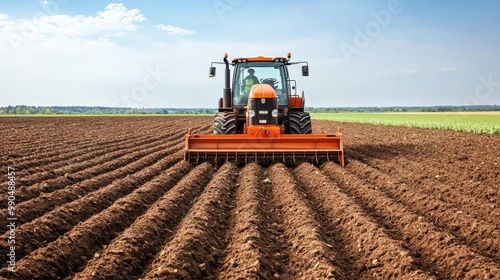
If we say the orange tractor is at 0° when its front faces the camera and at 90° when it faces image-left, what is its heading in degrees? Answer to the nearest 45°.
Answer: approximately 0°
